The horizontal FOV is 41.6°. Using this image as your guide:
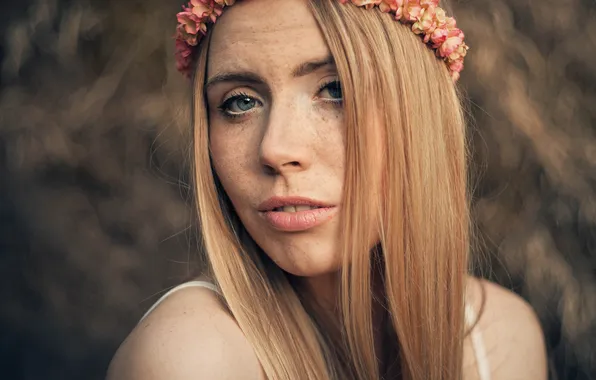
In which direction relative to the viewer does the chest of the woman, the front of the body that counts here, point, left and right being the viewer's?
facing the viewer
